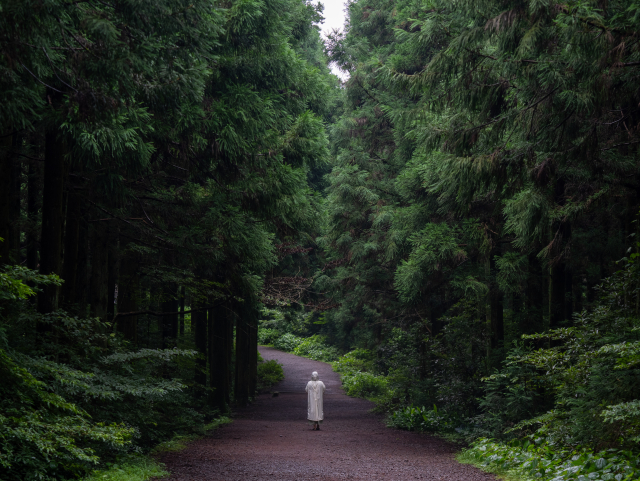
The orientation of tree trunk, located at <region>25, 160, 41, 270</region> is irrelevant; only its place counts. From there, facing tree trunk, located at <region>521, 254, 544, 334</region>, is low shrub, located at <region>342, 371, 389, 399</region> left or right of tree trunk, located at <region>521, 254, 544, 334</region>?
left

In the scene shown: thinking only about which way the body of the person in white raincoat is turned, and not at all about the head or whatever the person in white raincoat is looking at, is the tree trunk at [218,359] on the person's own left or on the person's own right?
on the person's own left

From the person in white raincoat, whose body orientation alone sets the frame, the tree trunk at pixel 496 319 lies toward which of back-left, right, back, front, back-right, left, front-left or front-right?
right

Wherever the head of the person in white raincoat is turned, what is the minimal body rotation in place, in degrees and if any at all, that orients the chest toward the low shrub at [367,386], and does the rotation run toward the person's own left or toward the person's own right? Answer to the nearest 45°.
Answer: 0° — they already face it

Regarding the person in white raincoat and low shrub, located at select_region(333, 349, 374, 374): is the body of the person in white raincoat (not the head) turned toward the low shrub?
yes

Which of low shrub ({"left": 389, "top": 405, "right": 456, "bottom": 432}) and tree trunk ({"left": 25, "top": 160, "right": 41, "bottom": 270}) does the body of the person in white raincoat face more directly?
the low shrub

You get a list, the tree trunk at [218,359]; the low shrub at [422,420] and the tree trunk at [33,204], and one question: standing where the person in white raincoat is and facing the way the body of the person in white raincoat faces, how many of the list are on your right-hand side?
1

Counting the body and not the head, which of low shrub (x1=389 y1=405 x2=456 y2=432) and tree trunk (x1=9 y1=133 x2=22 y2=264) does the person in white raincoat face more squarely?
the low shrub

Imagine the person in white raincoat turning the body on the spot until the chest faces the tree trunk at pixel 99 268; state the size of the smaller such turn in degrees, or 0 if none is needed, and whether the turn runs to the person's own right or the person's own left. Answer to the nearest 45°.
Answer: approximately 135° to the person's own left

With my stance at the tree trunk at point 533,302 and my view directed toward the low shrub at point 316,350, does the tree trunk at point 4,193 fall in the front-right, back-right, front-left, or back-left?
back-left

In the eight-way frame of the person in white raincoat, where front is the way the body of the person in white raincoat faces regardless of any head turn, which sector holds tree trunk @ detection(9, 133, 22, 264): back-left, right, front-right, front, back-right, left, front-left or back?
back-left

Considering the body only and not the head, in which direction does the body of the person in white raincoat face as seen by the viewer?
away from the camera
